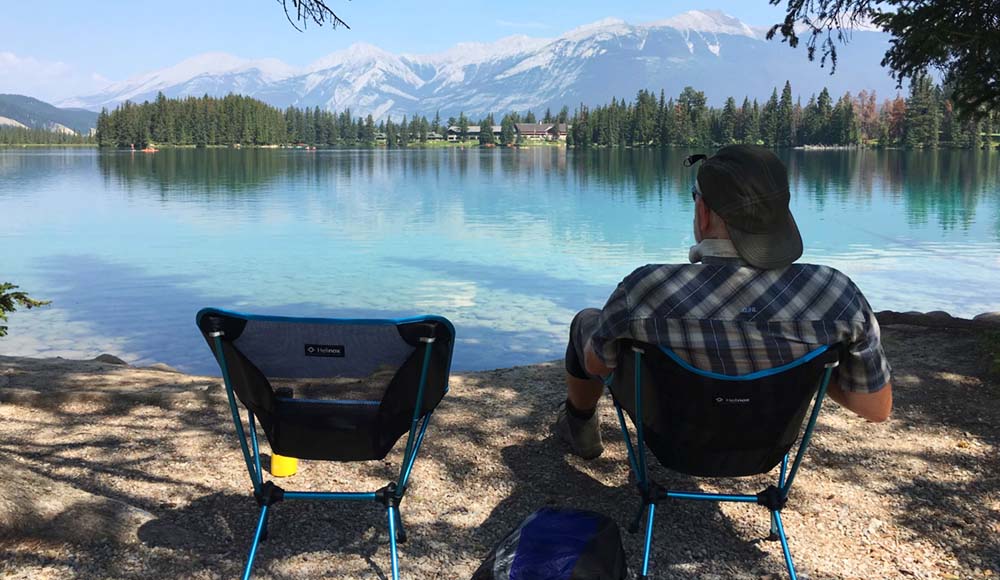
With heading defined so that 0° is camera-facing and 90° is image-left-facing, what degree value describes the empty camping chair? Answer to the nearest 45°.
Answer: approximately 180°

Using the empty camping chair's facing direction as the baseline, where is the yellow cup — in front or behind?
in front

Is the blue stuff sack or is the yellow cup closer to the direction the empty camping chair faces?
the yellow cup

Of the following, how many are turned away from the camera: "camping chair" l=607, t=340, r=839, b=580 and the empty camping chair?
2

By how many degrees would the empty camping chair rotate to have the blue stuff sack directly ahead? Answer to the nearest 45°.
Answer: approximately 135° to its right

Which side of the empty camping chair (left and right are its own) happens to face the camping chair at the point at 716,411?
right

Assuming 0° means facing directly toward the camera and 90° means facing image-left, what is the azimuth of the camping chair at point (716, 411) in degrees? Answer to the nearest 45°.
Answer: approximately 180°

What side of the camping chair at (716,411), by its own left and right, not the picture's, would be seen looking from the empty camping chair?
left

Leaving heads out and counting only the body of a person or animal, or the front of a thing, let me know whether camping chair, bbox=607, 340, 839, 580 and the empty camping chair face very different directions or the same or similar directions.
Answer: same or similar directions
